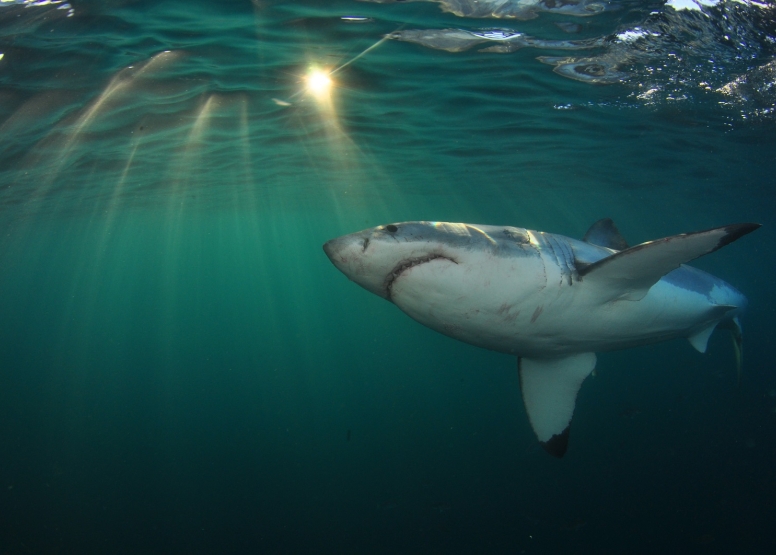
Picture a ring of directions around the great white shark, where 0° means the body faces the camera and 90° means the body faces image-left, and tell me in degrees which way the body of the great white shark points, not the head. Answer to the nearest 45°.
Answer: approximately 45°
